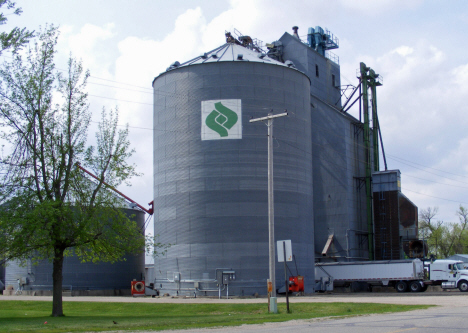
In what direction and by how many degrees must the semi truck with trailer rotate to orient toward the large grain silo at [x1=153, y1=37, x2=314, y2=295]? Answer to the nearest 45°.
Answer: approximately 135° to its right

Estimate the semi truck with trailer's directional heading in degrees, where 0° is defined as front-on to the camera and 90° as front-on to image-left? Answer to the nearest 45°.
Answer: approximately 270°
